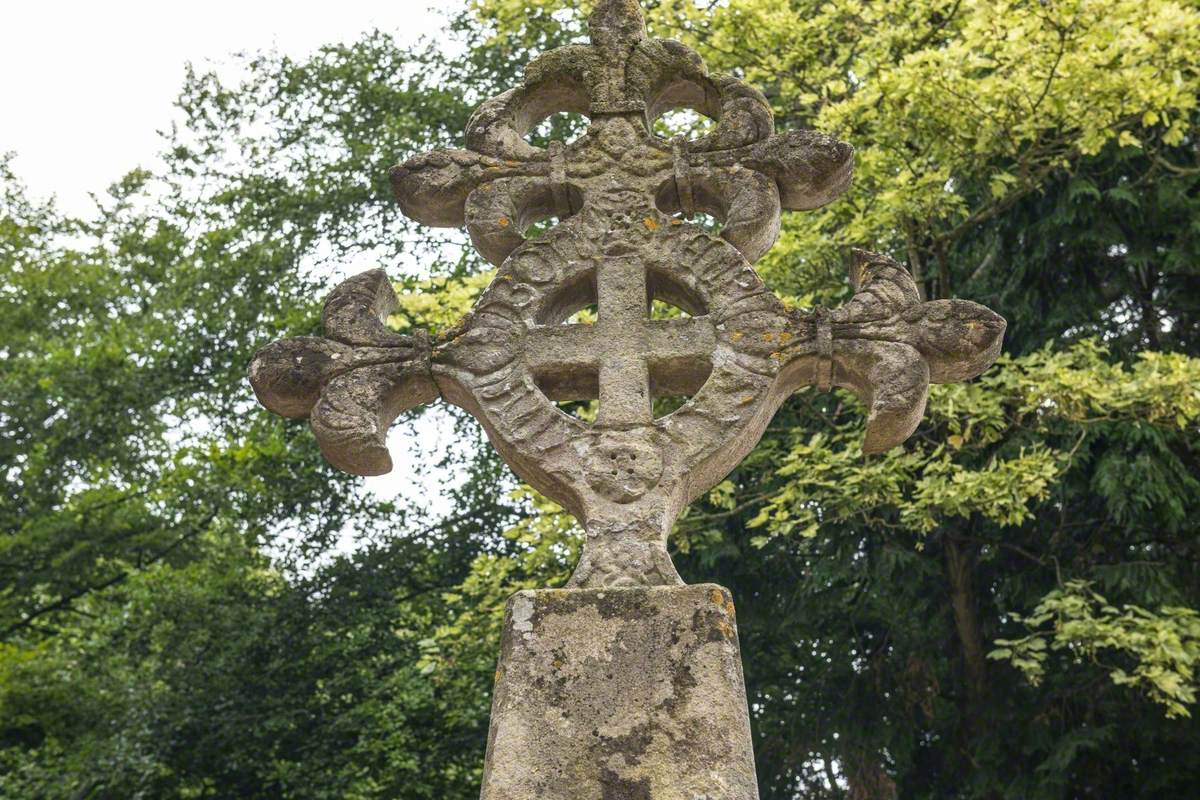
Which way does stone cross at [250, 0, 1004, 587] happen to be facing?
toward the camera
